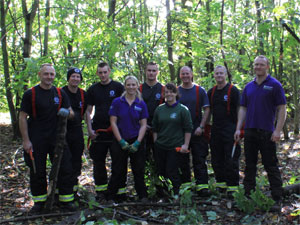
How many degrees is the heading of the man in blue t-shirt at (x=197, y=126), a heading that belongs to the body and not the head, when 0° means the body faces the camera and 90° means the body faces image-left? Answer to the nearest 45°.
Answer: approximately 0°

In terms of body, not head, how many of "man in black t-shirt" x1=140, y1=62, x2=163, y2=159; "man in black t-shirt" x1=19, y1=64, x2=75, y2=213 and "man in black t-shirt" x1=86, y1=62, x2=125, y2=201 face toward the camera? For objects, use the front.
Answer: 3

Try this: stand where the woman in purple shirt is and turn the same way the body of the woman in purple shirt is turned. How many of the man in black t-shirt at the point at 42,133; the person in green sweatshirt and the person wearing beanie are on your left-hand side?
1

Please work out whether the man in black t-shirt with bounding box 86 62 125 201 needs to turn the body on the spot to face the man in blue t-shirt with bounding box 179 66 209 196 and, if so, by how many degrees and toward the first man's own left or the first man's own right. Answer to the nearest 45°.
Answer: approximately 90° to the first man's own left

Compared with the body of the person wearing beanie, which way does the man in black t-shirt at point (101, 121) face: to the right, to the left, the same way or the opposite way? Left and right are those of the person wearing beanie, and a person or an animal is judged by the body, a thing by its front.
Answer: the same way

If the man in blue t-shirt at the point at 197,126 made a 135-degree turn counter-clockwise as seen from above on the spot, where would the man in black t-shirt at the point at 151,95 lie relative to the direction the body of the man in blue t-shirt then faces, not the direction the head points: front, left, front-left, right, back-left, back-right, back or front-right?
back-left

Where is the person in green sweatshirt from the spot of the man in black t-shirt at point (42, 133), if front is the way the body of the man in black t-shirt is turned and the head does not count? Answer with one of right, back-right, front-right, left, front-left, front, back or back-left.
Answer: left

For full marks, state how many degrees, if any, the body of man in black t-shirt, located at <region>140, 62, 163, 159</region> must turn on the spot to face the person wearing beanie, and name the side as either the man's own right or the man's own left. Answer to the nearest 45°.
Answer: approximately 90° to the man's own right

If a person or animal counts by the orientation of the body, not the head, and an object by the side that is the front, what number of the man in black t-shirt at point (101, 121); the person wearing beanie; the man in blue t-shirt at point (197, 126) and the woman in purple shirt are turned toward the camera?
4

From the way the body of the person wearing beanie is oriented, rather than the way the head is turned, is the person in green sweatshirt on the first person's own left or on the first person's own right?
on the first person's own left

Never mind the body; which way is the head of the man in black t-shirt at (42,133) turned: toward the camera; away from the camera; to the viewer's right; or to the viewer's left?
toward the camera

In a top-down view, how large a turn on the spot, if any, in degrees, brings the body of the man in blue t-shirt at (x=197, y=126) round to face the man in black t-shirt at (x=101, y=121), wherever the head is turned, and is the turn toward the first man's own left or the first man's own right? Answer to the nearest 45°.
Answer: approximately 90° to the first man's own right

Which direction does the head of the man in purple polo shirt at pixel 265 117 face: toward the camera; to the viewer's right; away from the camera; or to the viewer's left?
toward the camera

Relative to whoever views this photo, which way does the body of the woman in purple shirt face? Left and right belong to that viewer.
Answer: facing the viewer

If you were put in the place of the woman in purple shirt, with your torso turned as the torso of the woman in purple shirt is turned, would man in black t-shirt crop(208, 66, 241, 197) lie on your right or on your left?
on your left

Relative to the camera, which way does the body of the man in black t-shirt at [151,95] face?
toward the camera
